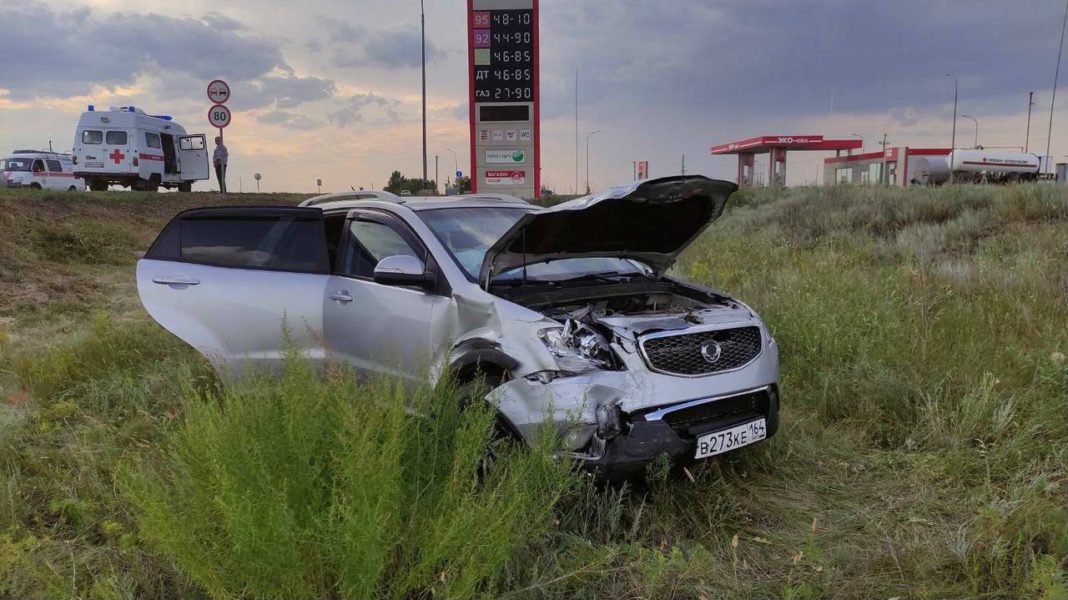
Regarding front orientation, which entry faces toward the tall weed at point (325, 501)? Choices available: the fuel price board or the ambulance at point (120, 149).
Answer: the fuel price board

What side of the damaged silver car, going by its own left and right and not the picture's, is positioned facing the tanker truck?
left

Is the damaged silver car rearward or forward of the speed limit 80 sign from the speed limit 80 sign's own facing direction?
forward

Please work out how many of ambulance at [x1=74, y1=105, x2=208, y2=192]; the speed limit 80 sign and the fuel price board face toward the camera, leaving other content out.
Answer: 2

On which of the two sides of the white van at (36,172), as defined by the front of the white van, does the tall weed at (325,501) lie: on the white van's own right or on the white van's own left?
on the white van's own left

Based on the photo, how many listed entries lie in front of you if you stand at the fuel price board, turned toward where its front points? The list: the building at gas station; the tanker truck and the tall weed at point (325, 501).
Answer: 1

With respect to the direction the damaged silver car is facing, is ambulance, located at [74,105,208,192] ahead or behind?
behind

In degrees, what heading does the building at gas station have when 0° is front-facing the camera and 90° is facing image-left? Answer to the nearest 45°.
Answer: approximately 45°
